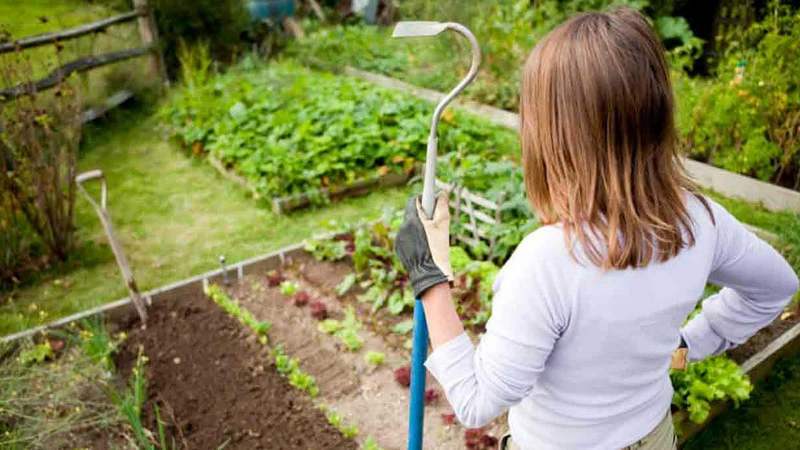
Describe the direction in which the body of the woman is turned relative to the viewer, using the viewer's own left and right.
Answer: facing away from the viewer and to the left of the viewer

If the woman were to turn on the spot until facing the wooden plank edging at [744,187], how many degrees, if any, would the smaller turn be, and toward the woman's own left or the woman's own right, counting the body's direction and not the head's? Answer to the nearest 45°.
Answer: approximately 45° to the woman's own right

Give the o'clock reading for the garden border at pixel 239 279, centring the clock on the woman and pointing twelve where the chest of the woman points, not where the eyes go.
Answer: The garden border is roughly at 12 o'clock from the woman.

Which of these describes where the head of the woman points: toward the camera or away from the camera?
away from the camera

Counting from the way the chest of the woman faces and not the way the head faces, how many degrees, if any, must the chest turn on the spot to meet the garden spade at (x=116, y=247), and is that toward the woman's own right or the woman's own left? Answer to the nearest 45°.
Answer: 0° — they already face it

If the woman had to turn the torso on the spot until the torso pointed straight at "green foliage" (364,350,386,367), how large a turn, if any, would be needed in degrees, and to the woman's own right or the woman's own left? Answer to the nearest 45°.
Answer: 0° — they already face it
